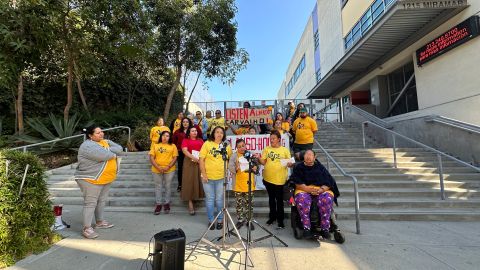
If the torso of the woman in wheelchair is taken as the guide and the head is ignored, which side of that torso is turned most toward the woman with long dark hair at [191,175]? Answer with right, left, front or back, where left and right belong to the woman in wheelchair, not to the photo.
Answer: right

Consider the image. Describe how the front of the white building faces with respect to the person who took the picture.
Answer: facing the viewer and to the left of the viewer

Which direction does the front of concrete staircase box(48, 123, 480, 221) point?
toward the camera

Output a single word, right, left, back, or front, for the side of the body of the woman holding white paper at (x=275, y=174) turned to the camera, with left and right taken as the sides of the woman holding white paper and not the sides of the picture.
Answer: front

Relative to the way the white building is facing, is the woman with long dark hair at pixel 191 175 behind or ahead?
ahead

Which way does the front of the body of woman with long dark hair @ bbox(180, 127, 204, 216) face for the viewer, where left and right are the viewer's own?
facing the viewer and to the right of the viewer

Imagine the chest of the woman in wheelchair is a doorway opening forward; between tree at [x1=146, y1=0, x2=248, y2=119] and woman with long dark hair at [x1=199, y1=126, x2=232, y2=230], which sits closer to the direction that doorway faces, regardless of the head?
the woman with long dark hair

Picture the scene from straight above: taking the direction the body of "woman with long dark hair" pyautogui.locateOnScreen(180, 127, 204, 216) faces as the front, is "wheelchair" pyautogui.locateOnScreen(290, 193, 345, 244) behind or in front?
in front

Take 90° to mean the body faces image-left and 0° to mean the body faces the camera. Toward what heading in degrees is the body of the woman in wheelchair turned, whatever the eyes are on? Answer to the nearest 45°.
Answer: approximately 0°

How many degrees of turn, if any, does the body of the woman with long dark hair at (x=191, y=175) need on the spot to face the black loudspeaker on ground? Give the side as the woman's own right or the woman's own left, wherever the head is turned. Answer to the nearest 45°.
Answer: approximately 45° to the woman's own right

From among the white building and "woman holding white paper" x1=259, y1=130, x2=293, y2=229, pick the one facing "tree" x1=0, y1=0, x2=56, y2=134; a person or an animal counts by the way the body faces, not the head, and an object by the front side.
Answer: the white building

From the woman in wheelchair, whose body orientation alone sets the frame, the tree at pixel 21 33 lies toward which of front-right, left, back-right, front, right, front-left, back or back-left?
right
